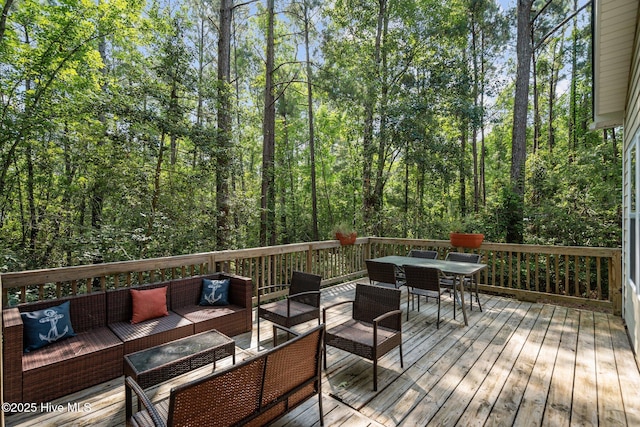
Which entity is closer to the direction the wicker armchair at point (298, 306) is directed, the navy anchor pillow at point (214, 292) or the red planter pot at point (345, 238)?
the navy anchor pillow

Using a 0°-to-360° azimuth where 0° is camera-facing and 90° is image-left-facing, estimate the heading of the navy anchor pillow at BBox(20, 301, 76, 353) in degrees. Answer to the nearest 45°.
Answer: approximately 315°

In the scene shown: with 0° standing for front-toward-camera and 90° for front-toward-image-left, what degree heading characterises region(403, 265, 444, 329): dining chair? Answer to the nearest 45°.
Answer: approximately 225°

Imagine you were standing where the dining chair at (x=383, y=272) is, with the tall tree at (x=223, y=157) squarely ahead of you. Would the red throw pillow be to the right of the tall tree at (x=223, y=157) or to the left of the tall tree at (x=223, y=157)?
left

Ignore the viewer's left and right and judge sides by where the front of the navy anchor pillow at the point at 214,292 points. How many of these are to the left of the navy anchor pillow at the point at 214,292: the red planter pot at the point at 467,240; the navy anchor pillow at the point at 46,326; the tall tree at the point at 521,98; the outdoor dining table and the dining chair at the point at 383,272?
4

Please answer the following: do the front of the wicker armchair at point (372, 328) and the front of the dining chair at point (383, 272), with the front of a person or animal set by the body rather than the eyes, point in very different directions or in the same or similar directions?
very different directions

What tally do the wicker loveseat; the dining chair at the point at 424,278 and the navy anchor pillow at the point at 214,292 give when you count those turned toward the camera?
1

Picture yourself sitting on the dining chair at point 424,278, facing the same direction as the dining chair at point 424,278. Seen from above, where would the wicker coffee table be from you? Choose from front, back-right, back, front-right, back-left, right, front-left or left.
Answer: back

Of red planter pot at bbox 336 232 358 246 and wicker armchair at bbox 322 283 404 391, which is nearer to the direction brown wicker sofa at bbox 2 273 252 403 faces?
the wicker armchair

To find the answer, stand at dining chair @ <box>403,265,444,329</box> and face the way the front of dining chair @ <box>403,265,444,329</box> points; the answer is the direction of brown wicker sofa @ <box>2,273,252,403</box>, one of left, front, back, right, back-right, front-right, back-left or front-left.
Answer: back

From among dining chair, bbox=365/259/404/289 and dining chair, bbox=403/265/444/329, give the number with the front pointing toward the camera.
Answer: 0

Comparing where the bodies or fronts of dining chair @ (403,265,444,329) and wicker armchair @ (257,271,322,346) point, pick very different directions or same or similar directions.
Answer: very different directions

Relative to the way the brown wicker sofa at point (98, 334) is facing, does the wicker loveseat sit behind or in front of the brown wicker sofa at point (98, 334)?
in front

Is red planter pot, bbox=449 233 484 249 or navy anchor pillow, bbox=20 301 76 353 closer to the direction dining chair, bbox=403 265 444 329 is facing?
the red planter pot
